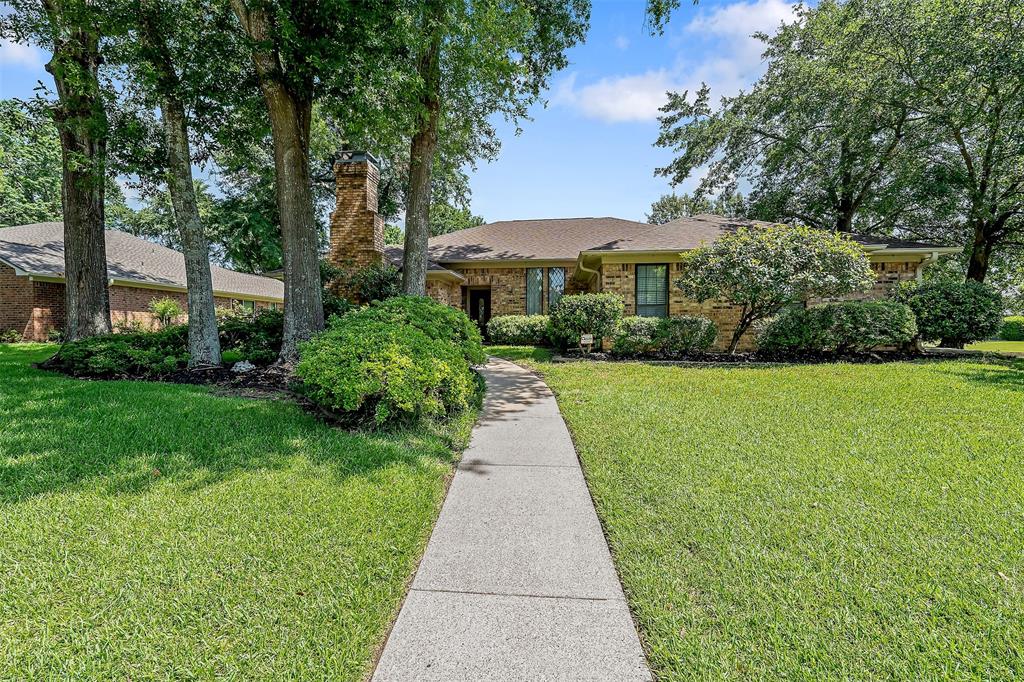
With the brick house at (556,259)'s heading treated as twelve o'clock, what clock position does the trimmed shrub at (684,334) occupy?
The trimmed shrub is roughly at 10 o'clock from the brick house.

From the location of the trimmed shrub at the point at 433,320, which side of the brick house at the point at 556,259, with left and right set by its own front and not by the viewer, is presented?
front

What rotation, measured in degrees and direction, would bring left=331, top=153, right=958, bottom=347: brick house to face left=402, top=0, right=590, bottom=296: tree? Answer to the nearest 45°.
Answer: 0° — it already faces it

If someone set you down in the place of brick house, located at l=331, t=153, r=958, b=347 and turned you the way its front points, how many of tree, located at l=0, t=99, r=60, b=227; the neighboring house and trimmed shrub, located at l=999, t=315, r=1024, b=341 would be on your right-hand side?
2

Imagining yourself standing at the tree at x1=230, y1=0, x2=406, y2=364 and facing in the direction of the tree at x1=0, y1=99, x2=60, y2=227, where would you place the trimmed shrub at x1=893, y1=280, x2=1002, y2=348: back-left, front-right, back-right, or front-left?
back-right

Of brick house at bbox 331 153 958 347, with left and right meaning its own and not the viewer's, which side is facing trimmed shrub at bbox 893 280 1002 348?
left

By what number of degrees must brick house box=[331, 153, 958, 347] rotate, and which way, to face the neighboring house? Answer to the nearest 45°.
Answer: approximately 90° to its right

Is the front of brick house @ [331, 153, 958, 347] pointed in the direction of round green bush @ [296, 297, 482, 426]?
yes

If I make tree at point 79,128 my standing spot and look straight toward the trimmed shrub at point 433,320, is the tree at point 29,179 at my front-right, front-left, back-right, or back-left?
back-left

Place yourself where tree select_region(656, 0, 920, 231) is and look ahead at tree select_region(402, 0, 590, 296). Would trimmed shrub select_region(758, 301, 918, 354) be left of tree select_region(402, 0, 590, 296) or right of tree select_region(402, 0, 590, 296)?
left

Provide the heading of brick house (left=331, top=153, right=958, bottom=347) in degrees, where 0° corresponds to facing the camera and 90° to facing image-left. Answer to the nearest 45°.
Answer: approximately 0°

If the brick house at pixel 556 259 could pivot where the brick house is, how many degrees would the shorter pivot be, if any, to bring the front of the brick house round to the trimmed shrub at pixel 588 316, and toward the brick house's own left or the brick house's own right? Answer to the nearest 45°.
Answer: approximately 45° to the brick house's own left
